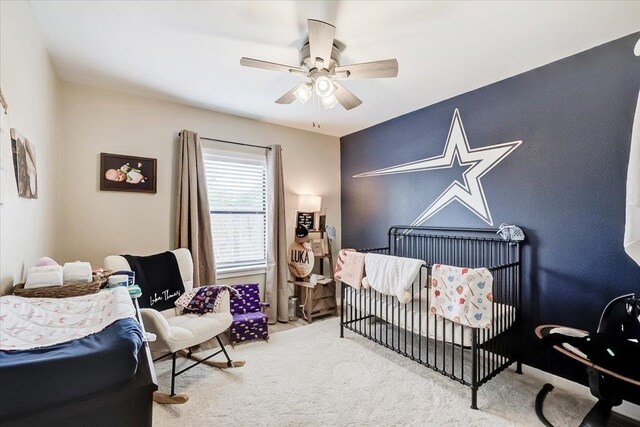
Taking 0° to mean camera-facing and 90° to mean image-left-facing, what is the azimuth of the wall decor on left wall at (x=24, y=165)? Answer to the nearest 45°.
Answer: approximately 270°

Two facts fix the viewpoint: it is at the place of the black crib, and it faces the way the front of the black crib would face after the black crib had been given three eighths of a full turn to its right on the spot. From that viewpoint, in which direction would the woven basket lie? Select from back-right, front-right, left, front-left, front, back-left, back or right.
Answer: back-left

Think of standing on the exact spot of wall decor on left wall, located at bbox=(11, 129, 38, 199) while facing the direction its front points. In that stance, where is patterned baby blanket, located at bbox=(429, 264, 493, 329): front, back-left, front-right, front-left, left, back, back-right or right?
front-right

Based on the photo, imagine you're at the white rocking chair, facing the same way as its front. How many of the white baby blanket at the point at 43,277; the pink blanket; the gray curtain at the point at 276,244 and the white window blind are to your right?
1

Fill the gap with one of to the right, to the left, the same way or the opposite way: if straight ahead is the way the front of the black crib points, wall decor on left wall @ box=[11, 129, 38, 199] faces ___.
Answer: the opposite way

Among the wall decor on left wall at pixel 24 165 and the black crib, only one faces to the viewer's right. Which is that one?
the wall decor on left wall

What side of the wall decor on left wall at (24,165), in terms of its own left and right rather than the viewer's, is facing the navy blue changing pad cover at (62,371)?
right

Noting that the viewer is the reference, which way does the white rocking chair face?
facing the viewer and to the right of the viewer

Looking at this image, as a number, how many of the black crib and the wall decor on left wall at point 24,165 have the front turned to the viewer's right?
1

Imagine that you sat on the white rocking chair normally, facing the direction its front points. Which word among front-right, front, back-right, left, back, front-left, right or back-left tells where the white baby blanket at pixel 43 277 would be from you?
right

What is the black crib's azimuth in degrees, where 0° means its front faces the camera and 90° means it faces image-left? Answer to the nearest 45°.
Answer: approximately 45°

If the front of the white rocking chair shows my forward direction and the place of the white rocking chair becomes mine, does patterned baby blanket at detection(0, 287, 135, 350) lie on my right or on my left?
on my right

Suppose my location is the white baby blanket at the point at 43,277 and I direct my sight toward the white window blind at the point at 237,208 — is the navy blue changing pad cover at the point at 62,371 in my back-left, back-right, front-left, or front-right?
back-right

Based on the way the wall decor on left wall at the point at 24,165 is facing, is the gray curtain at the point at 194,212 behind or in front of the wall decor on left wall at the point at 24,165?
in front

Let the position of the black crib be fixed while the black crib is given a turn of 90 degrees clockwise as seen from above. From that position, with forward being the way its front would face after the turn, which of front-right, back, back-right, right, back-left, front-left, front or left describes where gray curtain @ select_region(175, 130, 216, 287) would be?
front-left

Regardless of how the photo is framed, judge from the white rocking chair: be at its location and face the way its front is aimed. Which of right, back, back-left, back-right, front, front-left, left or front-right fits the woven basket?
right
